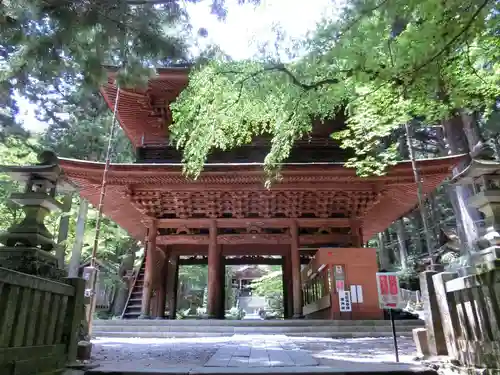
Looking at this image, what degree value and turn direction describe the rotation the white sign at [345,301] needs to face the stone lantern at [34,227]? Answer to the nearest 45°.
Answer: approximately 45° to its right

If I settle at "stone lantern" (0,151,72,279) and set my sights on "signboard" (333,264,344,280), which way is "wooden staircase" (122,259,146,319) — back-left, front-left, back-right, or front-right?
front-left

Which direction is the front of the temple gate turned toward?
toward the camera

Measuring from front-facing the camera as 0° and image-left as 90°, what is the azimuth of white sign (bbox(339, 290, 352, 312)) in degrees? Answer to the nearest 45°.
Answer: approximately 0°

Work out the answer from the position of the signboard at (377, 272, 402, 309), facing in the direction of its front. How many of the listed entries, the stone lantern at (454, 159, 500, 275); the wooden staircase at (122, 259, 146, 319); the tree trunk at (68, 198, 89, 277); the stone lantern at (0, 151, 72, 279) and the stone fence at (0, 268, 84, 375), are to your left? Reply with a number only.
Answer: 1

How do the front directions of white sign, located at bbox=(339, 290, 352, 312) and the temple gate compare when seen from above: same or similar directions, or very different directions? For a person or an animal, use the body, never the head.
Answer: same or similar directions

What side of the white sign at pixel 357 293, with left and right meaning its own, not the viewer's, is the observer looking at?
front

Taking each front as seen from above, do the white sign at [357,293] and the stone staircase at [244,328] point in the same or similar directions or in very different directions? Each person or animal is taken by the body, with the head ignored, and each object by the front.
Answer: same or similar directions

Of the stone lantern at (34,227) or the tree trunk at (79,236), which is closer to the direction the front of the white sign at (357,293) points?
the stone lantern

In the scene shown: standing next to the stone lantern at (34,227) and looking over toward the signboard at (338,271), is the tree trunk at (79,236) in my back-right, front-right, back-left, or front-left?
front-left

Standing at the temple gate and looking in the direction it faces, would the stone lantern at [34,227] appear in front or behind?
in front

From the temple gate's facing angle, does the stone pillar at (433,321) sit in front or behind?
in front

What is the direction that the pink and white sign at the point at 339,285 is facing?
toward the camera

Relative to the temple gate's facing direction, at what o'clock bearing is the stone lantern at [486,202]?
The stone lantern is roughly at 11 o'clock from the temple gate.
